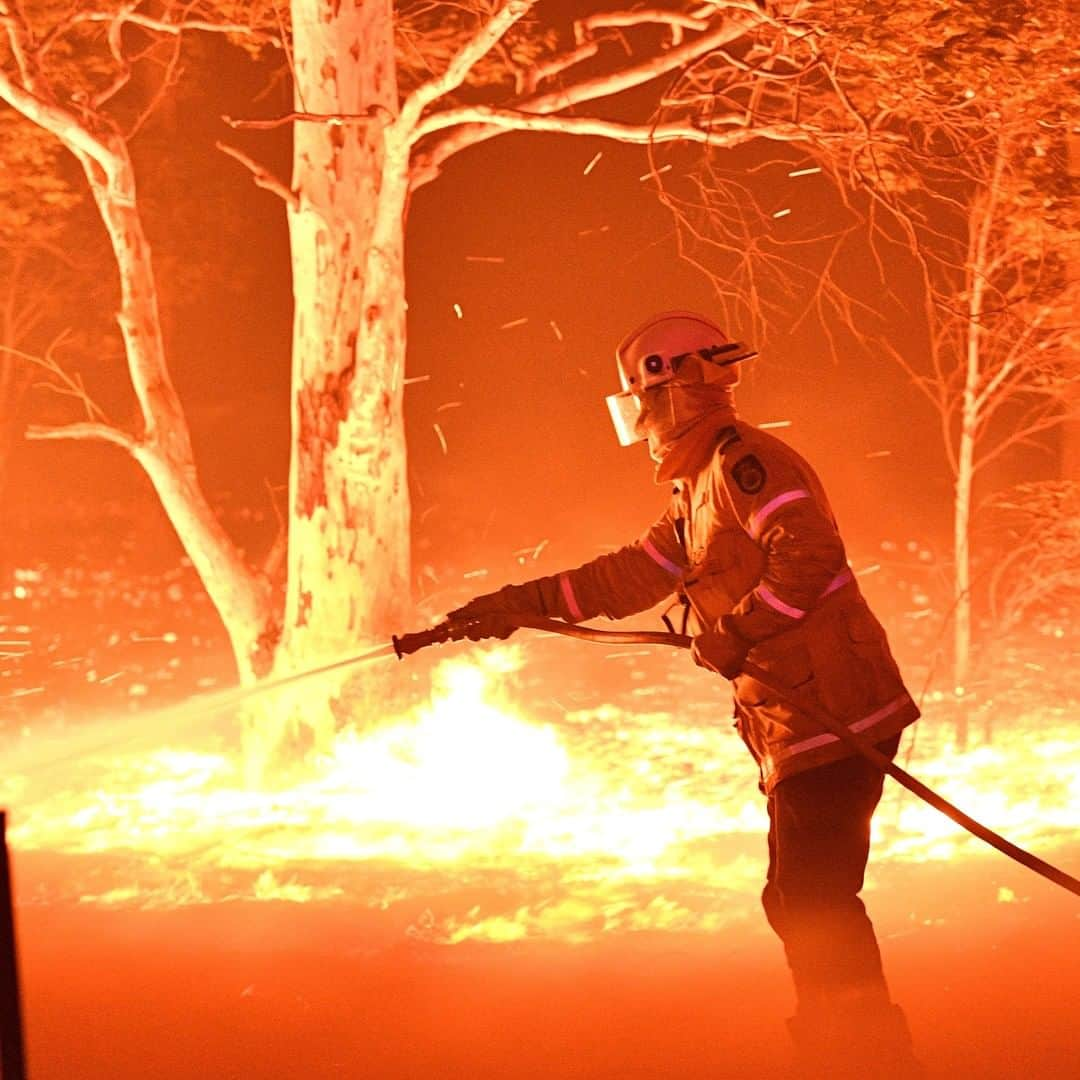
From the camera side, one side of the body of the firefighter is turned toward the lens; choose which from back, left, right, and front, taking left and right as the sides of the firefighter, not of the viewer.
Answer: left

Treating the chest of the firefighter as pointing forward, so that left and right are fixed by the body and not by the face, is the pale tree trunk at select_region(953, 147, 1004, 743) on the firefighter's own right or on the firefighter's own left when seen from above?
on the firefighter's own right

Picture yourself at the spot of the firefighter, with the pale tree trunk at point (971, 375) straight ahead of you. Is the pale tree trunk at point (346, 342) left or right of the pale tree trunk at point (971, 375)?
left

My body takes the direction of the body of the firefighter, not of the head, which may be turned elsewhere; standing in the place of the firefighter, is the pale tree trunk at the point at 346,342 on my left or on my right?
on my right

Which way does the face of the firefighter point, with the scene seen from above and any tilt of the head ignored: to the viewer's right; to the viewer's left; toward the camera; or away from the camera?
to the viewer's left
